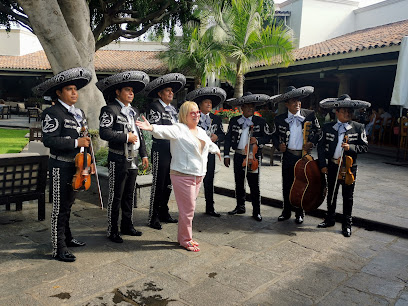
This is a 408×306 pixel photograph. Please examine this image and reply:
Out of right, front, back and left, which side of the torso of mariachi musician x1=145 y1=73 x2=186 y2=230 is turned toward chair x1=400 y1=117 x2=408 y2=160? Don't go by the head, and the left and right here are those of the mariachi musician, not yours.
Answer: left

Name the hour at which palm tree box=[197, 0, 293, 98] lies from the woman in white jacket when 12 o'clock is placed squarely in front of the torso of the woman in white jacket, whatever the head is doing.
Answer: The palm tree is roughly at 8 o'clock from the woman in white jacket.

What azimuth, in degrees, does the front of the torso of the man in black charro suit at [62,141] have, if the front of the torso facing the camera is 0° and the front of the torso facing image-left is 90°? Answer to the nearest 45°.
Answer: approximately 315°

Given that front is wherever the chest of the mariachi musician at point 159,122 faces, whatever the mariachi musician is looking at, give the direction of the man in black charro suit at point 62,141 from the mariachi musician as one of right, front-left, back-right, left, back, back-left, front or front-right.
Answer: right

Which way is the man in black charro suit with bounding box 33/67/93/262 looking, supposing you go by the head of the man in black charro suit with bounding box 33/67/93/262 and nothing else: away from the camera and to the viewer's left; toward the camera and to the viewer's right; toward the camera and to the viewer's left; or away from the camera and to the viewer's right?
toward the camera and to the viewer's right

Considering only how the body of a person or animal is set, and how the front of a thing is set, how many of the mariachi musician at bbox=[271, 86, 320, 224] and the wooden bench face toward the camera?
1

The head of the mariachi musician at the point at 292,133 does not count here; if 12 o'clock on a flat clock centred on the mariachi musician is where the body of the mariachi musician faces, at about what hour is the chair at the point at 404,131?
The chair is roughly at 7 o'clock from the mariachi musician.

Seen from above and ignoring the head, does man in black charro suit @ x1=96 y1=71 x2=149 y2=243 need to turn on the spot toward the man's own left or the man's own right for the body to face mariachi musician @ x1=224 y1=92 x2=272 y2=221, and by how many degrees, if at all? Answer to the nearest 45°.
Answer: approximately 90° to the man's own left
